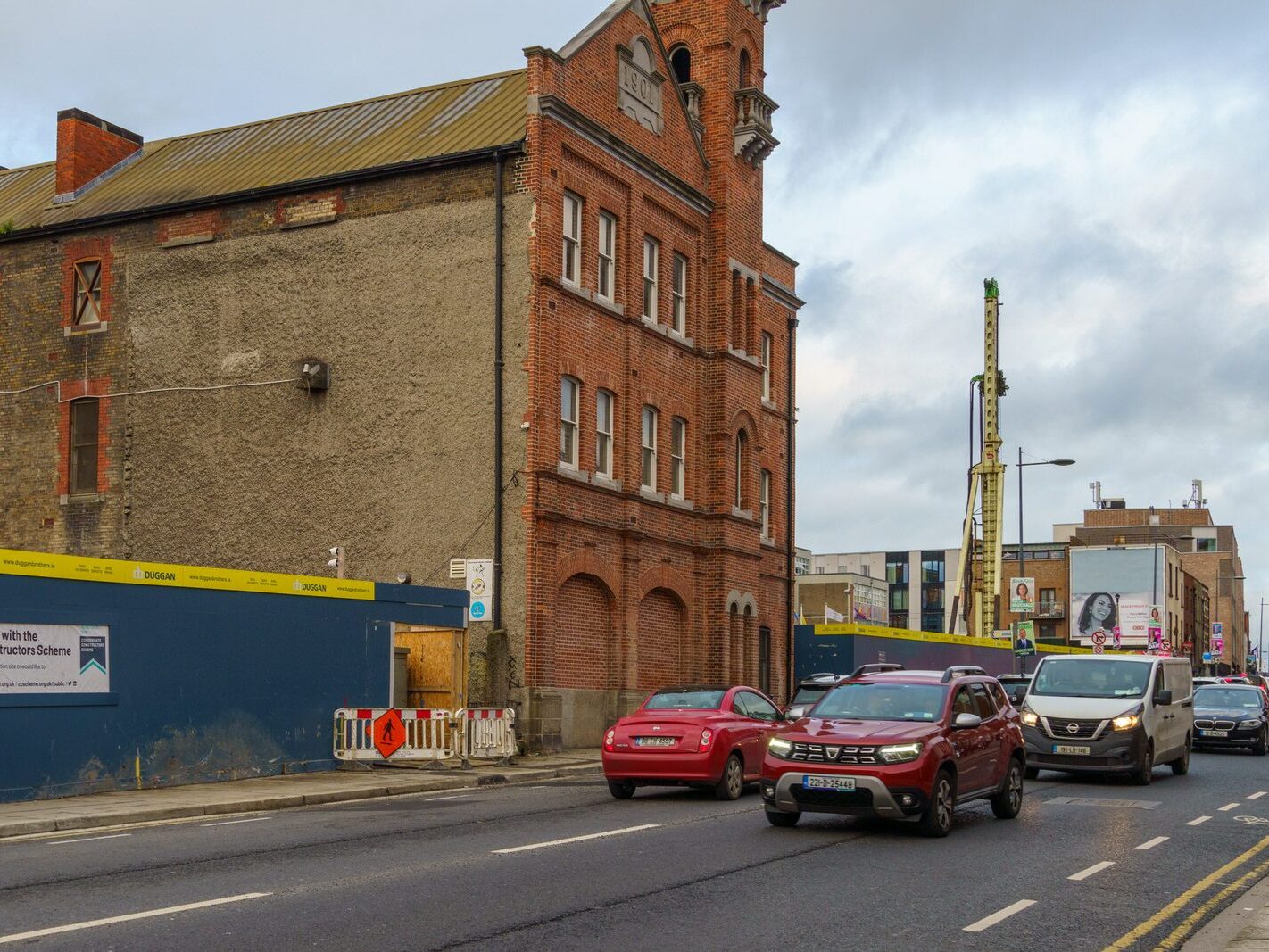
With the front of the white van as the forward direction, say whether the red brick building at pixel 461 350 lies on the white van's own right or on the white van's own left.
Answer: on the white van's own right

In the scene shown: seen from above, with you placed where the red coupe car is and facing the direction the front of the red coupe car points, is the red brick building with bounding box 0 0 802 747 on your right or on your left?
on your left

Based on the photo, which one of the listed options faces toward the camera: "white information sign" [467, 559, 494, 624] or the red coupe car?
the white information sign

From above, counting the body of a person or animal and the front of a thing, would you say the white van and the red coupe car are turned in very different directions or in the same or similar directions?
very different directions

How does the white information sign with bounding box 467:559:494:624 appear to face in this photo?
toward the camera

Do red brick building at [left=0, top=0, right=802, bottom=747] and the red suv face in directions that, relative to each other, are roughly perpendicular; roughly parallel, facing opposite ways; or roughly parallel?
roughly perpendicular

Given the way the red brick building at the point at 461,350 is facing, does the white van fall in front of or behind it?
in front

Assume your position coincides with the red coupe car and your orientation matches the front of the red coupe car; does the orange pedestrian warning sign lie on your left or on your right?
on your left

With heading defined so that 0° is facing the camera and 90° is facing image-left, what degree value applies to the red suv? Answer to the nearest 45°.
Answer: approximately 45°

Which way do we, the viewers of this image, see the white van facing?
facing the viewer and to the left of the viewer

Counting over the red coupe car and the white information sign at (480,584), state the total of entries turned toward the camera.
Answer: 1

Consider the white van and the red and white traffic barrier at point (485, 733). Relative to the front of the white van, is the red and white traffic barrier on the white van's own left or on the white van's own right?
on the white van's own right

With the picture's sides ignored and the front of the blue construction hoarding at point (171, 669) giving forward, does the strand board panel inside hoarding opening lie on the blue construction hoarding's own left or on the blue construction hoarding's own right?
on the blue construction hoarding's own left

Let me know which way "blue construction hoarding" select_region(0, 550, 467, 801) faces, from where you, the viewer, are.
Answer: facing the viewer and to the right of the viewer
